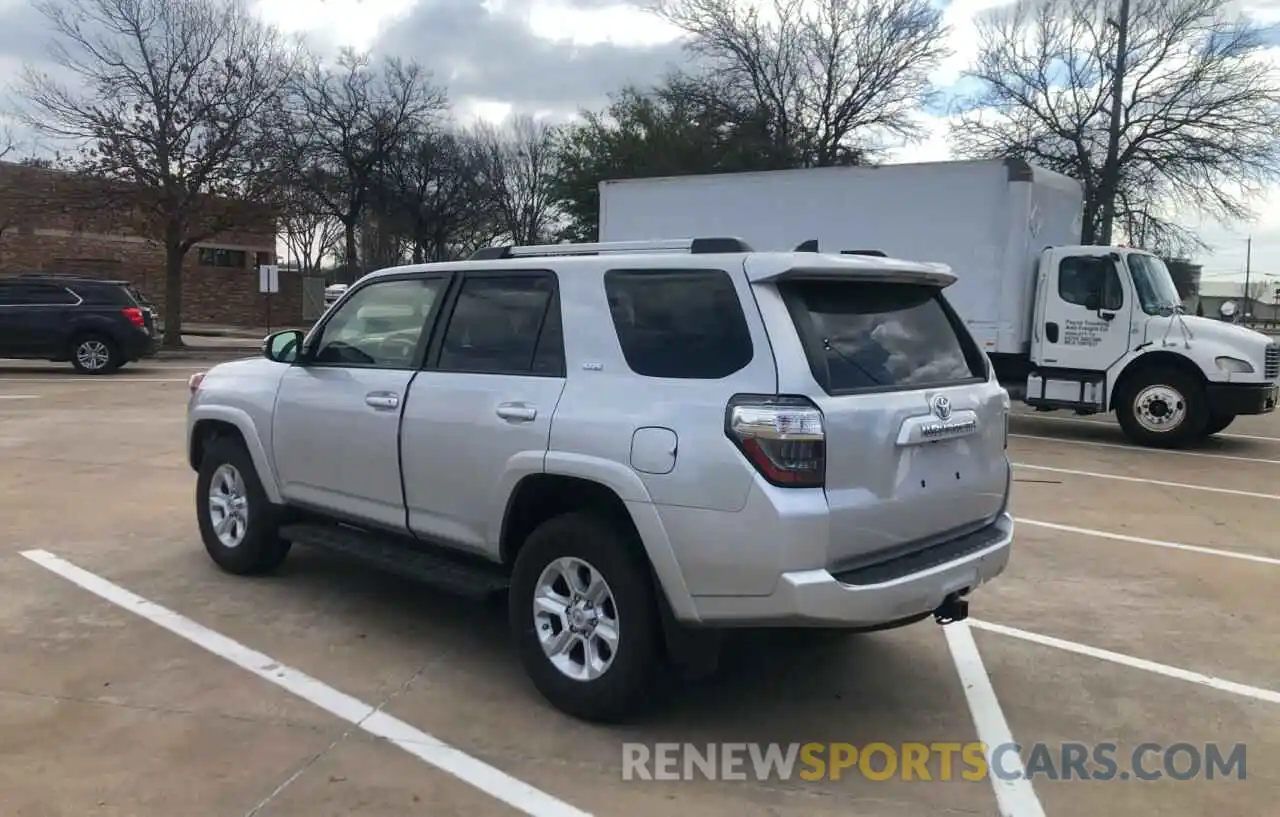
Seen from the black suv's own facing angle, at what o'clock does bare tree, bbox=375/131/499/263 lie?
The bare tree is roughly at 4 o'clock from the black suv.

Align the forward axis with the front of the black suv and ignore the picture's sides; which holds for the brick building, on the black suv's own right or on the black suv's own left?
on the black suv's own right

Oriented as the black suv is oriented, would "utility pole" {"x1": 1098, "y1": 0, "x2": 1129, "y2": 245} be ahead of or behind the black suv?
behind

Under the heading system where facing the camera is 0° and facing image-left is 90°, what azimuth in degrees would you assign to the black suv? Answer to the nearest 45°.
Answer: approximately 90°

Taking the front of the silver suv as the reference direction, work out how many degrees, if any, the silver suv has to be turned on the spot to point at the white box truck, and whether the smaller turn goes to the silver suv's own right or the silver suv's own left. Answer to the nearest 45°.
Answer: approximately 90° to the silver suv's own right

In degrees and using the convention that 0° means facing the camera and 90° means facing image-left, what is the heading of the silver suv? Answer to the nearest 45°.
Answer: approximately 135°

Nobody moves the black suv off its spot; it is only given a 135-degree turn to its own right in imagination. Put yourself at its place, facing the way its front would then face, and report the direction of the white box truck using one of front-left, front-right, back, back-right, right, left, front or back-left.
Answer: right
